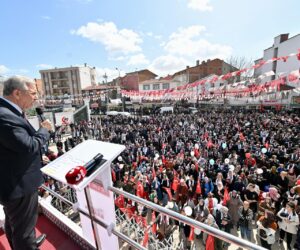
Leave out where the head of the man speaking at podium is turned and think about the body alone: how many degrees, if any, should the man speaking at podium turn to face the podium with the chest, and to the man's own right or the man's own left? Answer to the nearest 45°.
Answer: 0° — they already face it

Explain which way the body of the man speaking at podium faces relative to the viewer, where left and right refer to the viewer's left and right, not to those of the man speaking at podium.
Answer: facing to the right of the viewer

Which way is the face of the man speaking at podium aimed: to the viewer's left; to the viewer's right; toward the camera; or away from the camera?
to the viewer's right
